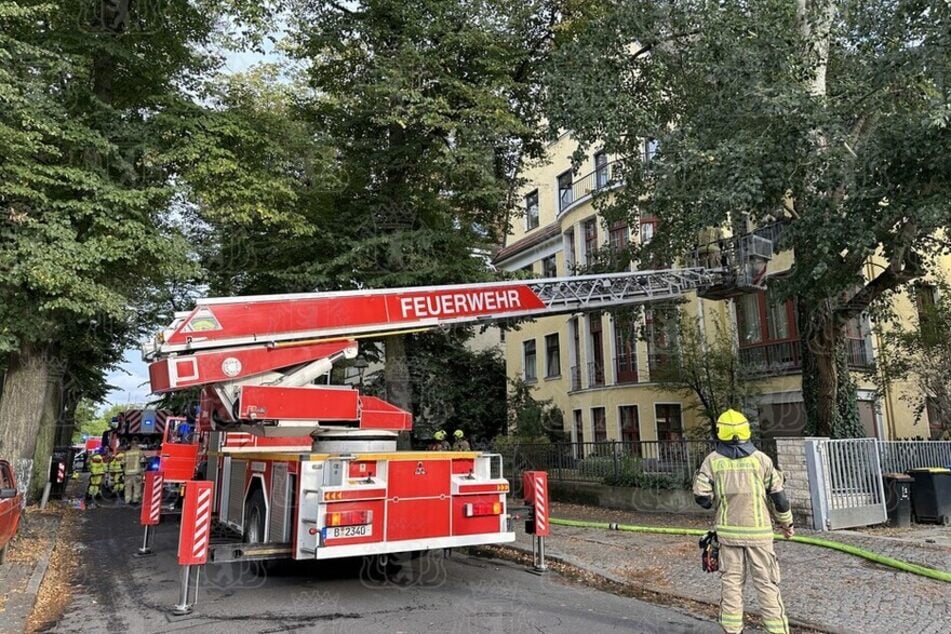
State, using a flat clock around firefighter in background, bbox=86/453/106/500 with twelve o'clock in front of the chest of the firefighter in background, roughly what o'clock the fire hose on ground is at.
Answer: The fire hose on ground is roughly at 11 o'clock from the firefighter in background.

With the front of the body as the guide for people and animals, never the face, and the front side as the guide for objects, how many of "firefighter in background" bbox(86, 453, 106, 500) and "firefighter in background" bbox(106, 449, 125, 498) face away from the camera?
0

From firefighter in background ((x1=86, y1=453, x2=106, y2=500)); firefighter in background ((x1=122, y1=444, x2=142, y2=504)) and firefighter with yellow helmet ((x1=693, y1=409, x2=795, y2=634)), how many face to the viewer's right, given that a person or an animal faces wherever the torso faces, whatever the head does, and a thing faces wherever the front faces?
0

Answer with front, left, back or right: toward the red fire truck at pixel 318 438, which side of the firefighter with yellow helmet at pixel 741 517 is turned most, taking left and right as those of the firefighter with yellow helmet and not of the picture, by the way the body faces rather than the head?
left

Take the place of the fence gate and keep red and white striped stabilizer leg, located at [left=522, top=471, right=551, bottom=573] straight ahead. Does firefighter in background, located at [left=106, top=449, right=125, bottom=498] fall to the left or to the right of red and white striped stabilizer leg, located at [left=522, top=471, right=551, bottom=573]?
right

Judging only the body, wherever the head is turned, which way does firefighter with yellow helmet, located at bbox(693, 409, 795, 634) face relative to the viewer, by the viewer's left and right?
facing away from the viewer

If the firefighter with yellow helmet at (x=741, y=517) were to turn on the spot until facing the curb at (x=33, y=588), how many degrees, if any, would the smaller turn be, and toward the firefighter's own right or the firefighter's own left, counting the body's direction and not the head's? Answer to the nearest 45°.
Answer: approximately 90° to the firefighter's own left

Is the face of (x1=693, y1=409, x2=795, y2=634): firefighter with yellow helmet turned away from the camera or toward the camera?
away from the camera

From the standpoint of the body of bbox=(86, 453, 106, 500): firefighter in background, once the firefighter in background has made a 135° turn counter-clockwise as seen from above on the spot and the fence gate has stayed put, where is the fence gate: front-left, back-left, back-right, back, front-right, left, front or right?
right

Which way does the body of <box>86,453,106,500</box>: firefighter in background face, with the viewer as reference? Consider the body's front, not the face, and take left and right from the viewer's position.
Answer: facing the viewer
